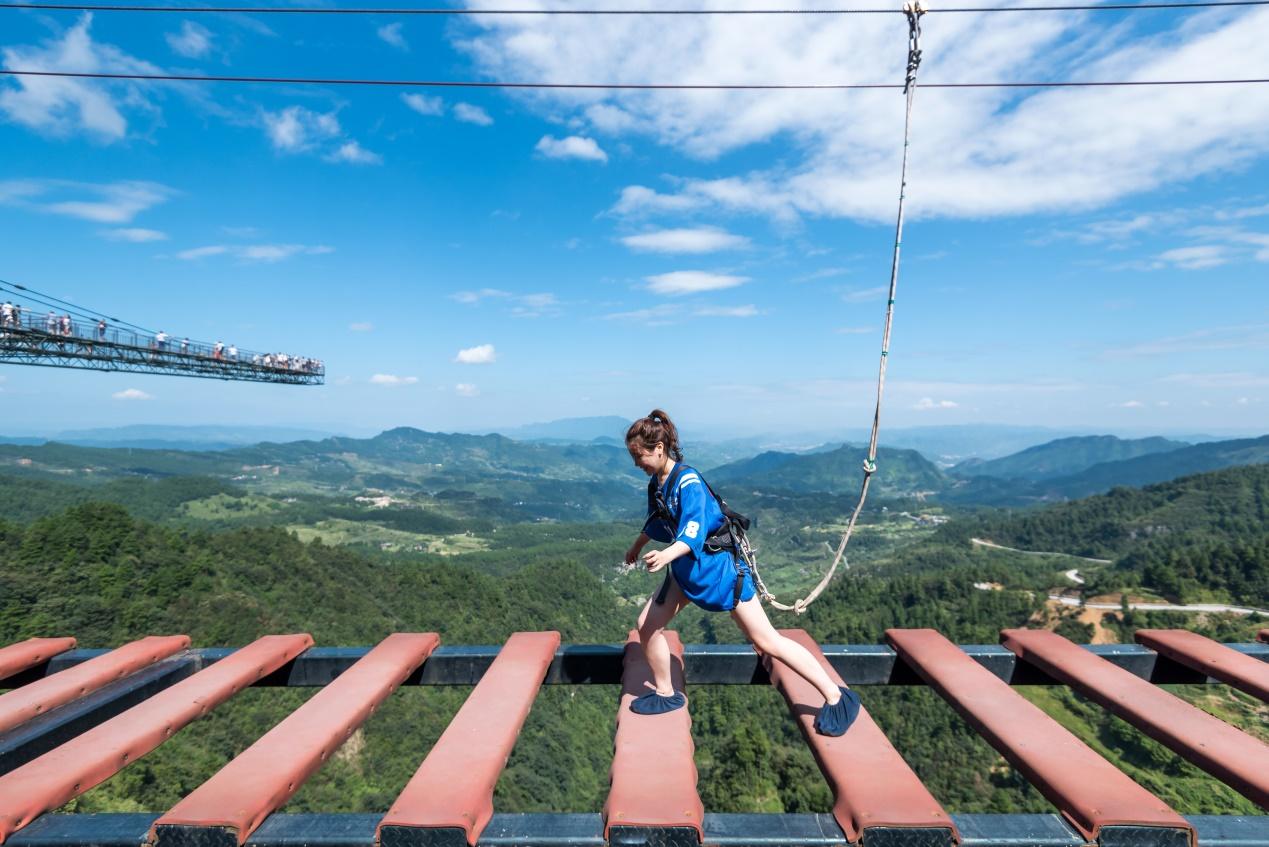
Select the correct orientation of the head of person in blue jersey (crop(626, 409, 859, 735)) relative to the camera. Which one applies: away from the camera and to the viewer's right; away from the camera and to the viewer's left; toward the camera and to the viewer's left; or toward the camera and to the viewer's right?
toward the camera and to the viewer's left

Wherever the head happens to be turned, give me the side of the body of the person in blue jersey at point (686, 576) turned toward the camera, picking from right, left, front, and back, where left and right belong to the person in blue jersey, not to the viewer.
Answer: left
